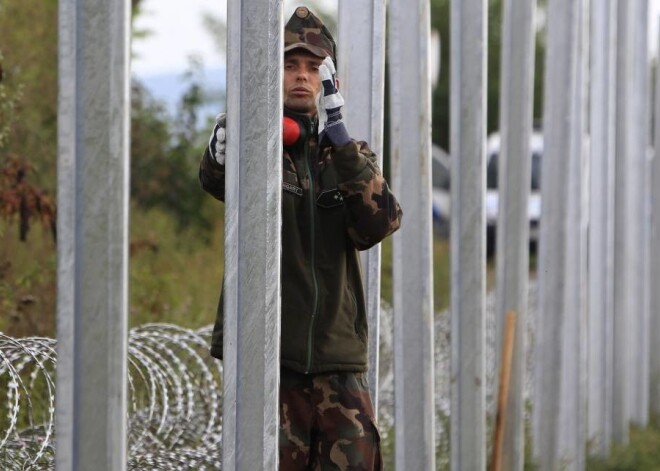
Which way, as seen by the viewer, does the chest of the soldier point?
toward the camera

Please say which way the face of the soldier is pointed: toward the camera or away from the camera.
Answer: toward the camera

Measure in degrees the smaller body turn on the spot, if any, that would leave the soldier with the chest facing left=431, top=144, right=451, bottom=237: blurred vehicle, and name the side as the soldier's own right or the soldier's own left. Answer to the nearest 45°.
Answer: approximately 180°

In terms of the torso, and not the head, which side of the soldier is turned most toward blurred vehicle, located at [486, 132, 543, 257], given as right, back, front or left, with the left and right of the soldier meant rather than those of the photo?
back
